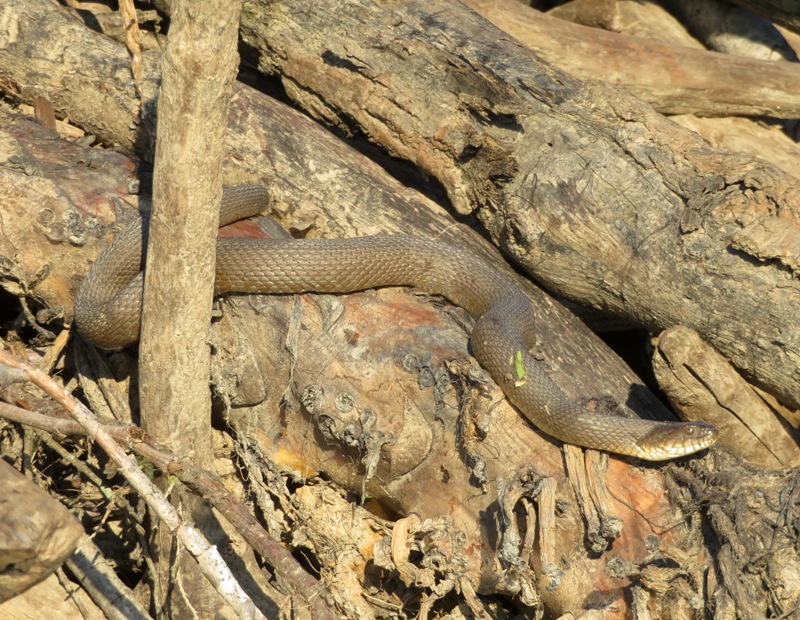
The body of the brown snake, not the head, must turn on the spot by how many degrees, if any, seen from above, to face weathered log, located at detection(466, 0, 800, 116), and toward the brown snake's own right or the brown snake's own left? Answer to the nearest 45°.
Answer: approximately 90° to the brown snake's own left

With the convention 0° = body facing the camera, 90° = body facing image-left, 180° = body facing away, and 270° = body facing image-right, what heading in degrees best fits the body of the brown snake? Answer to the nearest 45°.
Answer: approximately 270°

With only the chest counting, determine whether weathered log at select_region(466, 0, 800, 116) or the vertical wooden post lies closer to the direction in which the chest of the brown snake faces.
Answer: the weathered log

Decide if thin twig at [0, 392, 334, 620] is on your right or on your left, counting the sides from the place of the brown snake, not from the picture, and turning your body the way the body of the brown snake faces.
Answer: on your right

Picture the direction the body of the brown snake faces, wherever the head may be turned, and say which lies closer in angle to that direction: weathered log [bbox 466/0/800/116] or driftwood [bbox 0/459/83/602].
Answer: the weathered log

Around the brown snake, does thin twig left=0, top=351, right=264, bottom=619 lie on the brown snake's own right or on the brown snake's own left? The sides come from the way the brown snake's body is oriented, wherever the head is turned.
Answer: on the brown snake's own right

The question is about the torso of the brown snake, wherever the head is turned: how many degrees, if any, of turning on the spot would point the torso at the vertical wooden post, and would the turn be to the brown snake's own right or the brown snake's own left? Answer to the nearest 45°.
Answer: approximately 135° to the brown snake's own right

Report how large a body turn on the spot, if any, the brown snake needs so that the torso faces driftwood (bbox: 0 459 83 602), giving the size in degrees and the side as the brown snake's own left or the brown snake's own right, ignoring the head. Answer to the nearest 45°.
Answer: approximately 90° to the brown snake's own right

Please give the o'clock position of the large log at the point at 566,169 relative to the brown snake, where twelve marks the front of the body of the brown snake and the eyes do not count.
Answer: The large log is roughly at 10 o'clock from the brown snake.
